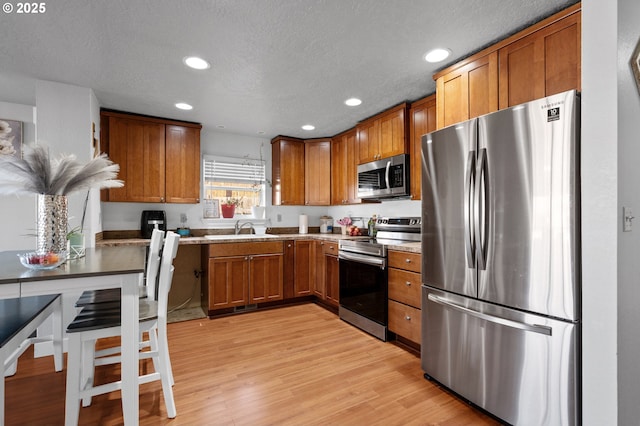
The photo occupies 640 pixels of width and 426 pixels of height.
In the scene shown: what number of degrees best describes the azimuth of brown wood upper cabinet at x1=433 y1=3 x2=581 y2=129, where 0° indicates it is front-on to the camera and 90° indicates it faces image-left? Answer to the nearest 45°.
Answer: approximately 45°

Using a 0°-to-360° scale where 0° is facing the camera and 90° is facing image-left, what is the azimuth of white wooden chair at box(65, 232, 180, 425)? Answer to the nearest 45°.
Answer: approximately 90°

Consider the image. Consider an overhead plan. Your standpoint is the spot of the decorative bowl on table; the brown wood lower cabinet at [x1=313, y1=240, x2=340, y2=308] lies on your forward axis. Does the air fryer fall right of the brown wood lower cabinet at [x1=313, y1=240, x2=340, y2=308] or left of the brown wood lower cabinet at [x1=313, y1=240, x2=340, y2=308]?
left

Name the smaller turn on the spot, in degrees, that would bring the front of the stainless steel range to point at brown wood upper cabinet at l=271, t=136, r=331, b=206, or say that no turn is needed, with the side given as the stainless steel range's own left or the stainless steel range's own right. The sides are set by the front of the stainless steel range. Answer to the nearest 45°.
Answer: approximately 90° to the stainless steel range's own right

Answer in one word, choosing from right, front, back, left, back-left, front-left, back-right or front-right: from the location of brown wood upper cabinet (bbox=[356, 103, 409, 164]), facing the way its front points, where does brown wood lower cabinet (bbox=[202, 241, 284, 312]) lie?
front-right

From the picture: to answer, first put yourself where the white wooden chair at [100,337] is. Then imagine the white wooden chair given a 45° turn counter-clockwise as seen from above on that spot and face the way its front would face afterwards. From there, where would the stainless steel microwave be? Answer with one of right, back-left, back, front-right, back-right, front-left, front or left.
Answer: back-left

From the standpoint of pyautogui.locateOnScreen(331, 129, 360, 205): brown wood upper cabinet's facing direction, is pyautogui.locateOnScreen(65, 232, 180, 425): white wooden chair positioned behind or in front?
in front

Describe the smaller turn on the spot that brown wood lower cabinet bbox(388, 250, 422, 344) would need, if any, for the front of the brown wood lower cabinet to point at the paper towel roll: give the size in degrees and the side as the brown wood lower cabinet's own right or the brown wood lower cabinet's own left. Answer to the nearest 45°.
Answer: approximately 90° to the brown wood lower cabinet's own right
